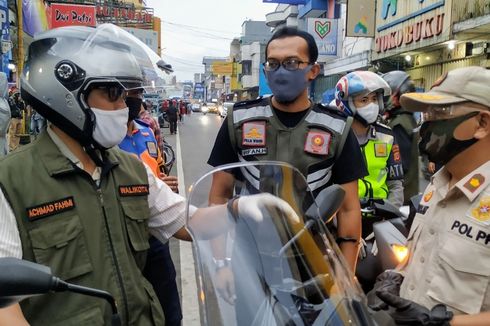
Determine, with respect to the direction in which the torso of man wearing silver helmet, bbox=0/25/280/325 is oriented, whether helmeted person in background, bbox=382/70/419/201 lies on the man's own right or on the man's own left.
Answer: on the man's own left

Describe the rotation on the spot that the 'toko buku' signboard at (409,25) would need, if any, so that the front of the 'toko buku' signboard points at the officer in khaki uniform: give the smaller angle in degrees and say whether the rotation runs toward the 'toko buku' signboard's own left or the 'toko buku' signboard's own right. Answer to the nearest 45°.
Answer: approximately 45° to the 'toko buku' signboard's own left

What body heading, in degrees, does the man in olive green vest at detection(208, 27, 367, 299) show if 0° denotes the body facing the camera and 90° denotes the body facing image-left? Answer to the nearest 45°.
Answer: approximately 0°

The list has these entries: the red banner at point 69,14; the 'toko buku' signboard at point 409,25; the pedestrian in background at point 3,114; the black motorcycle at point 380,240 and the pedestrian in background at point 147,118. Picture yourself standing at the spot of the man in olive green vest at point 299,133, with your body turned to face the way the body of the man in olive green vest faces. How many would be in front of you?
0

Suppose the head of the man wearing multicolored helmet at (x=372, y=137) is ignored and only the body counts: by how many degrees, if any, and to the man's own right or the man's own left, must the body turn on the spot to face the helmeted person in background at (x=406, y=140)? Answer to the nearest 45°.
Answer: approximately 180°

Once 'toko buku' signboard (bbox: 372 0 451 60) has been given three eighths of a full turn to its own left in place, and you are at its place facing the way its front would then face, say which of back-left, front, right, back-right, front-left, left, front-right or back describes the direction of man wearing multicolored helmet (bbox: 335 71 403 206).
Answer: right

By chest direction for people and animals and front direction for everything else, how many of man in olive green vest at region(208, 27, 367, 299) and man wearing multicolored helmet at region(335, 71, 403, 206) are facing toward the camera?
2

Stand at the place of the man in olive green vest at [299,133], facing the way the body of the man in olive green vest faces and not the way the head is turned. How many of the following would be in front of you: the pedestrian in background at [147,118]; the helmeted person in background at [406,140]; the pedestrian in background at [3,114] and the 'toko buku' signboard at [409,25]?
0

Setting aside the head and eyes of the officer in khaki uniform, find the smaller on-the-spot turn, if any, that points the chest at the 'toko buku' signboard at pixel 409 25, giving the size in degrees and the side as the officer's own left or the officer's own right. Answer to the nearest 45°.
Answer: approximately 135° to the officer's own right

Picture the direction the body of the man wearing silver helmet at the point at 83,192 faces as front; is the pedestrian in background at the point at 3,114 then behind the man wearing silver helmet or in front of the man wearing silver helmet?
behind

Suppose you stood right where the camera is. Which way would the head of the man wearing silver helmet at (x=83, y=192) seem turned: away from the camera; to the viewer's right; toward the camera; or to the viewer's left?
to the viewer's right

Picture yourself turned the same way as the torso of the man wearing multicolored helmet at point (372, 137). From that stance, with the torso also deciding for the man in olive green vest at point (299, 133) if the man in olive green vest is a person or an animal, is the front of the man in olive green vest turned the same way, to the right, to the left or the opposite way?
the same way

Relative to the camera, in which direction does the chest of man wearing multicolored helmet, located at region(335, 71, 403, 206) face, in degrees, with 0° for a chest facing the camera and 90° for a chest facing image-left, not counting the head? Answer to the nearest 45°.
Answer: approximately 0°

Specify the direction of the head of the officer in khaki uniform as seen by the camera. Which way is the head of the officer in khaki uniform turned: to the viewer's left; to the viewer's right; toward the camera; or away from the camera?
to the viewer's left
